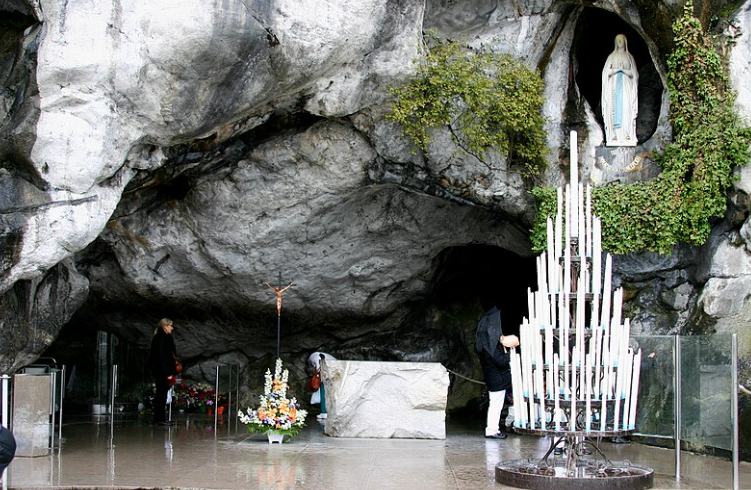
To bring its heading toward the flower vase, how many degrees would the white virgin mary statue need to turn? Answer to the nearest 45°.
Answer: approximately 45° to its right

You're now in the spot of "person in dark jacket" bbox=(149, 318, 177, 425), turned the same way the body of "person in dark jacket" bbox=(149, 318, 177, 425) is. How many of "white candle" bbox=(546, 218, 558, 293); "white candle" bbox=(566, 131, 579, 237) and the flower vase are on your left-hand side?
0

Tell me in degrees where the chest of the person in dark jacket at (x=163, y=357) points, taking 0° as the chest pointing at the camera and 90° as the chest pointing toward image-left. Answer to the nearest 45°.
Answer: approximately 270°

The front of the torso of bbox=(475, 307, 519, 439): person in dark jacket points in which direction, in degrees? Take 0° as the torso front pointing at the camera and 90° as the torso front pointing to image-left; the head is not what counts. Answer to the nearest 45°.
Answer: approximately 270°

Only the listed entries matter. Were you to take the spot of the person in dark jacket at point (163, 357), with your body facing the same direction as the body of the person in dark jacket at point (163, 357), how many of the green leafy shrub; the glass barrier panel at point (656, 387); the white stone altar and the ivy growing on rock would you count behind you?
0

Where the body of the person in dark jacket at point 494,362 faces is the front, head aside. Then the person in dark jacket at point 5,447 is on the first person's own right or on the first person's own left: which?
on the first person's own right

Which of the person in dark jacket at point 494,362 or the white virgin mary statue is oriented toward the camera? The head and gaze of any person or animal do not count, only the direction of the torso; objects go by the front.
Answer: the white virgin mary statue

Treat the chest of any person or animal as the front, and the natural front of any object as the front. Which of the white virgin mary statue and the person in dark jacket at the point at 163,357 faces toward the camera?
the white virgin mary statue

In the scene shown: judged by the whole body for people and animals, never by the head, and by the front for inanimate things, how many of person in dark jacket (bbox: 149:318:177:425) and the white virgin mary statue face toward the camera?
1

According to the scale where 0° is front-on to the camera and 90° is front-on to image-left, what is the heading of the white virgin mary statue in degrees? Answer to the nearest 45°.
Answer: approximately 0°

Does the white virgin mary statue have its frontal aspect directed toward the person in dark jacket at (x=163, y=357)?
no

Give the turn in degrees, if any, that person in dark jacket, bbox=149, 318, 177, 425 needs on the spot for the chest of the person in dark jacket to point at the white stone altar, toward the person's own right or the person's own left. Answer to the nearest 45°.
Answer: approximately 45° to the person's own right

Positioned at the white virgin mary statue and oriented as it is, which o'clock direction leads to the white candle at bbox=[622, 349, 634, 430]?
The white candle is roughly at 12 o'clock from the white virgin mary statue.

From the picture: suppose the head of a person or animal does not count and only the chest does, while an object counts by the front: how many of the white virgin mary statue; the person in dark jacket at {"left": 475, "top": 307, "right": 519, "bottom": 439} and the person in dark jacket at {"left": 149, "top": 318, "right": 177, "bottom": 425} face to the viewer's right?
2
